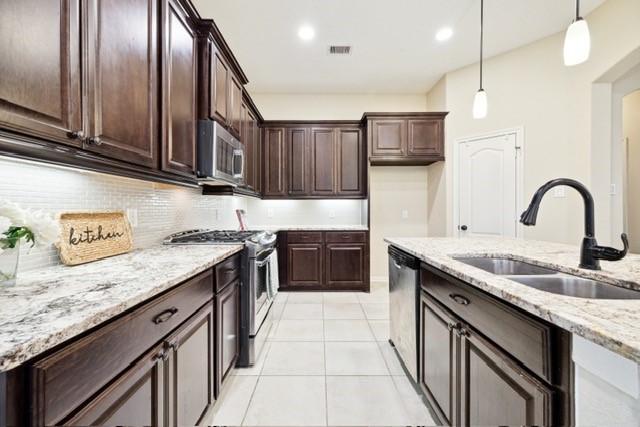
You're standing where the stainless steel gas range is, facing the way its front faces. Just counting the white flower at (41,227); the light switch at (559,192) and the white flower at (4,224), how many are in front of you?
1

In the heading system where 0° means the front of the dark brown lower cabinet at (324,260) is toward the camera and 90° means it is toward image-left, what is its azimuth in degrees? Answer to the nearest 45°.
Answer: approximately 0°

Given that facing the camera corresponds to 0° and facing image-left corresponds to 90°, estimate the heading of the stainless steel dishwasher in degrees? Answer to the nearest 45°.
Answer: approximately 90°

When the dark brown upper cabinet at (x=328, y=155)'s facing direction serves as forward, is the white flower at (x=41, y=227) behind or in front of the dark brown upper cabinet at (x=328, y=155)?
in front

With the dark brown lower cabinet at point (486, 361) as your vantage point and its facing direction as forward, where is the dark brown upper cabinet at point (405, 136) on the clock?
The dark brown upper cabinet is roughly at 4 o'clock from the dark brown lower cabinet.

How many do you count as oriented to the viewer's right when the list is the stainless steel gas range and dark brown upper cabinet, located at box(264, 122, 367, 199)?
1

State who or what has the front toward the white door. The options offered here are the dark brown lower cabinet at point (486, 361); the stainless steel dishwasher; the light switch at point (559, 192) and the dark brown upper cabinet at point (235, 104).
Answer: the dark brown upper cabinet

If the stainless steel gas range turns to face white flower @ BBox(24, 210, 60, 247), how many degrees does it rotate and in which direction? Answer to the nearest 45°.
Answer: approximately 135° to its right

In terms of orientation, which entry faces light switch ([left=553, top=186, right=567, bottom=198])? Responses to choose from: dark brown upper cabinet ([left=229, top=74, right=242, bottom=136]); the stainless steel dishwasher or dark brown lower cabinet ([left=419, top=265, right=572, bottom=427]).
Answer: the dark brown upper cabinet

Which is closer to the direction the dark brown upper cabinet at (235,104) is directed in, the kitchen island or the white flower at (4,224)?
the kitchen island

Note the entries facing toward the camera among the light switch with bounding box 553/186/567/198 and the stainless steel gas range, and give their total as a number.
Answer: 1

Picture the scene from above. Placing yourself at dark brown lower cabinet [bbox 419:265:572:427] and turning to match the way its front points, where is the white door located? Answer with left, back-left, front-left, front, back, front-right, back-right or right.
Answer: back-right

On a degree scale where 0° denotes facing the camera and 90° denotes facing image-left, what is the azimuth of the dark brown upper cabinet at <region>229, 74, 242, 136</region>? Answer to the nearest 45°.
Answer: approximately 270°

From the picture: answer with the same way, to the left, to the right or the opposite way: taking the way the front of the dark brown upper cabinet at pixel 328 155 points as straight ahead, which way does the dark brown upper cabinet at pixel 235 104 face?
to the left

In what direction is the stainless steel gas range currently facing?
to the viewer's right
